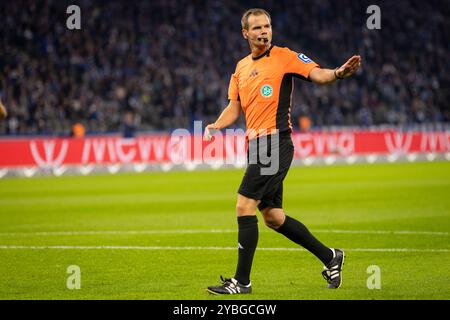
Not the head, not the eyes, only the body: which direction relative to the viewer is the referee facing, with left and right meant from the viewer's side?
facing the viewer and to the left of the viewer
